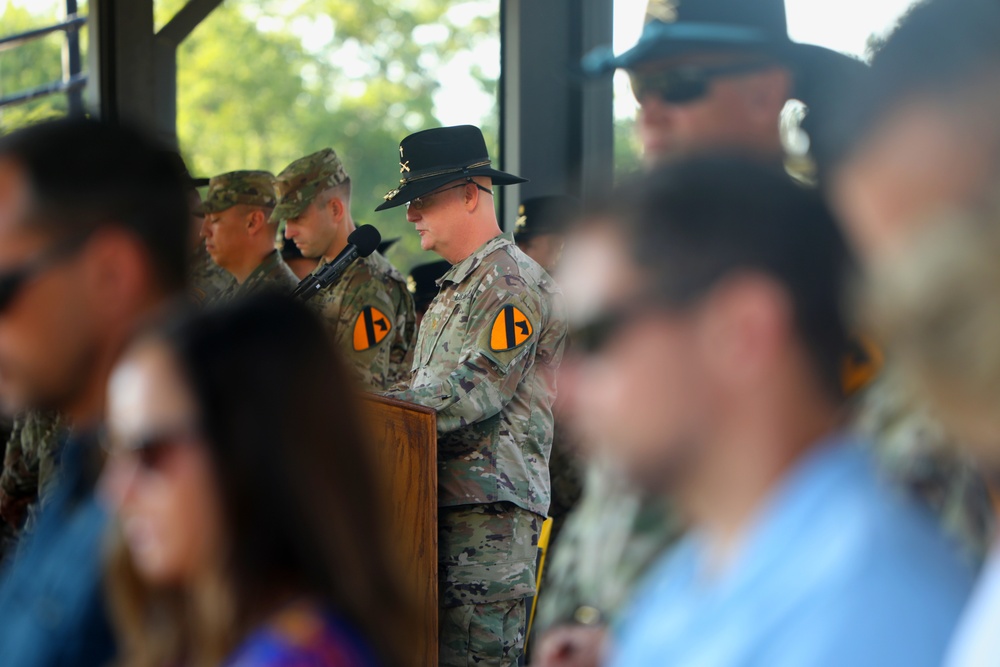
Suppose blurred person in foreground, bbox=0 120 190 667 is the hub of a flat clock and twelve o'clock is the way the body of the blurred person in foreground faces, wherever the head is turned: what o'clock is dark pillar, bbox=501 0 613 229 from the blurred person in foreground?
The dark pillar is roughly at 4 o'clock from the blurred person in foreground.

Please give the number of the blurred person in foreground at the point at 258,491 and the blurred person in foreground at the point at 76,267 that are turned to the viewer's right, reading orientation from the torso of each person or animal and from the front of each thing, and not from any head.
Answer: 0

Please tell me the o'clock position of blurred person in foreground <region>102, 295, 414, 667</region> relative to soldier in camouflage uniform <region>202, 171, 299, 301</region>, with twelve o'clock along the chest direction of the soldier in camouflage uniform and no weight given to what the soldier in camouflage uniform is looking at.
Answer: The blurred person in foreground is roughly at 9 o'clock from the soldier in camouflage uniform.

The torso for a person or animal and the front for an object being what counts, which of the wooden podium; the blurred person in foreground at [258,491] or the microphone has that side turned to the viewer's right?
the microphone

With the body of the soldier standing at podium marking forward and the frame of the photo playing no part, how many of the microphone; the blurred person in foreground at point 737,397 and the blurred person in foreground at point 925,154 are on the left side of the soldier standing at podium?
2

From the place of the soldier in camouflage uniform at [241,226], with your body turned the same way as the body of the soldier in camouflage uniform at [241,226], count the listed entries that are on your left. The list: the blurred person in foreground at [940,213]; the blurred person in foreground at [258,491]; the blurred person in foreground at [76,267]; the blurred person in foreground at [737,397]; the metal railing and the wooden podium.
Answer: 5

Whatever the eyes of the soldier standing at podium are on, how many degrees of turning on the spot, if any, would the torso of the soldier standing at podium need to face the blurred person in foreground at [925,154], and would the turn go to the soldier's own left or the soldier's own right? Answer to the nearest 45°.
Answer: approximately 90° to the soldier's own left

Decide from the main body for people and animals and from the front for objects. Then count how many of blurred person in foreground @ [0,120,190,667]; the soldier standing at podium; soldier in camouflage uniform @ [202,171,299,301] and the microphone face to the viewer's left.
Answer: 3

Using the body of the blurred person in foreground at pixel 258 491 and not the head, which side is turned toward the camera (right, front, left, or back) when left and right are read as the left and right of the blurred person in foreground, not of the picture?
left

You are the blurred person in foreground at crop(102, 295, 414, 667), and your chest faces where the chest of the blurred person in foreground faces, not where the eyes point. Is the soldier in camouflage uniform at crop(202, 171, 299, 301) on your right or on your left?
on your right

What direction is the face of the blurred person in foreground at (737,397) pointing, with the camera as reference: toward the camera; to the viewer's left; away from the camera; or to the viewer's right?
to the viewer's left

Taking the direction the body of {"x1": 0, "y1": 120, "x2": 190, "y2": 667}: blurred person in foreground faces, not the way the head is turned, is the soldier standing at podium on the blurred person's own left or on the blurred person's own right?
on the blurred person's own right

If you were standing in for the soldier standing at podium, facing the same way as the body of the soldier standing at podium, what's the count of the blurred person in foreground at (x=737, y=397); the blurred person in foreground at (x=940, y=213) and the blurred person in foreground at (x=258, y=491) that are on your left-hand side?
3

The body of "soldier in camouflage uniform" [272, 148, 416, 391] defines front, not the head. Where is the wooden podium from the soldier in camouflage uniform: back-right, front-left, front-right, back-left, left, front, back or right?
left

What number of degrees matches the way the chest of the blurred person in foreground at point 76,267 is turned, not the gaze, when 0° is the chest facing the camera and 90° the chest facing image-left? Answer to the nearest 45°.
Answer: approximately 90°

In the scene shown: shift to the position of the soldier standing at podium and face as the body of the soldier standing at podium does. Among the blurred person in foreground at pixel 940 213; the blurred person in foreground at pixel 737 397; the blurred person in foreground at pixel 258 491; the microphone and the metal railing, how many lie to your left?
3

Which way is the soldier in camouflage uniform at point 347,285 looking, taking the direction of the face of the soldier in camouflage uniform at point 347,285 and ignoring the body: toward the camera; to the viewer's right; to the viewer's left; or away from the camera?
to the viewer's left

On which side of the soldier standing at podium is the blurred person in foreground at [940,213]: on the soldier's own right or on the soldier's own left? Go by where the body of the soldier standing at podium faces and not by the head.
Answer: on the soldier's own left

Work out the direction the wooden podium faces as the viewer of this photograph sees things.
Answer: facing to the left of the viewer

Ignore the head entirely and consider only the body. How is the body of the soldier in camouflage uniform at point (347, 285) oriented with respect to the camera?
to the viewer's left
